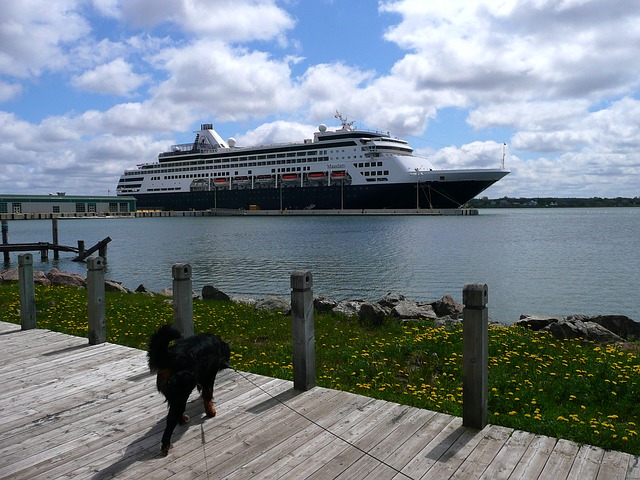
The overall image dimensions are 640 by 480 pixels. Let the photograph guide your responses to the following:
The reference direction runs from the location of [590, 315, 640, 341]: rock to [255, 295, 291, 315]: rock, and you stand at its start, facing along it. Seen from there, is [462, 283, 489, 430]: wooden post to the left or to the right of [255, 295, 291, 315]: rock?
left

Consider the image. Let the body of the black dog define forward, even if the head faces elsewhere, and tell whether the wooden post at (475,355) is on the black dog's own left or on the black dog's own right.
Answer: on the black dog's own right

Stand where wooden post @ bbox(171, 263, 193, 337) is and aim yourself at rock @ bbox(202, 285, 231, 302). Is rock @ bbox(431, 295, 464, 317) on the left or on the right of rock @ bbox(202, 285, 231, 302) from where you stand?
right

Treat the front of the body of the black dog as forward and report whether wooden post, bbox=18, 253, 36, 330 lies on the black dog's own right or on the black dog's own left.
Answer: on the black dog's own left
